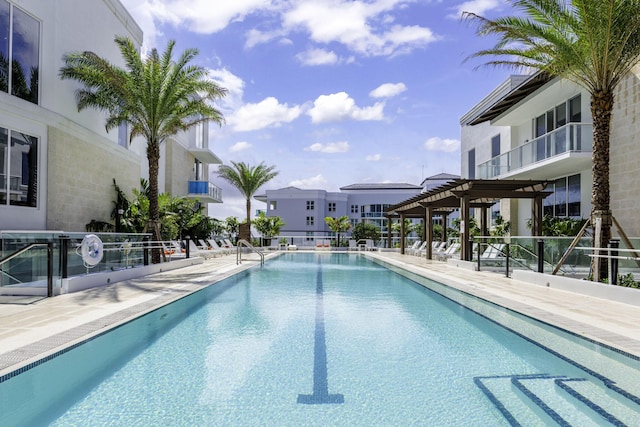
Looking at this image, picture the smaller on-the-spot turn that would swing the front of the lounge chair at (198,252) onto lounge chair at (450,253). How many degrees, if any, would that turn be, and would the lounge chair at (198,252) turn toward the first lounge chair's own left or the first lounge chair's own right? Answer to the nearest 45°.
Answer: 0° — it already faces it

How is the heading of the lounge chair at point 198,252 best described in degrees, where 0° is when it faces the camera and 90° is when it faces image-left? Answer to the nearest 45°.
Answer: approximately 270°

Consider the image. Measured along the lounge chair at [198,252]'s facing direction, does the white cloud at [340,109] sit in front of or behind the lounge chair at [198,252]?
in front

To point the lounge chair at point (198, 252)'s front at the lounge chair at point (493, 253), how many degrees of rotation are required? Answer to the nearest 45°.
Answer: approximately 45° to its right

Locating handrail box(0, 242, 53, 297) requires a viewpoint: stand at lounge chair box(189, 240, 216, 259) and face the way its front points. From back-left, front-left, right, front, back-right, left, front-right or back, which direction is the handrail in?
right

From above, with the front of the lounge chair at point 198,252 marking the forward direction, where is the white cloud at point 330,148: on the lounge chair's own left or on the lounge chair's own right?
on the lounge chair's own left

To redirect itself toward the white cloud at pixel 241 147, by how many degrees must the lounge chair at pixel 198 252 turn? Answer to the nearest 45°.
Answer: approximately 90° to its left
